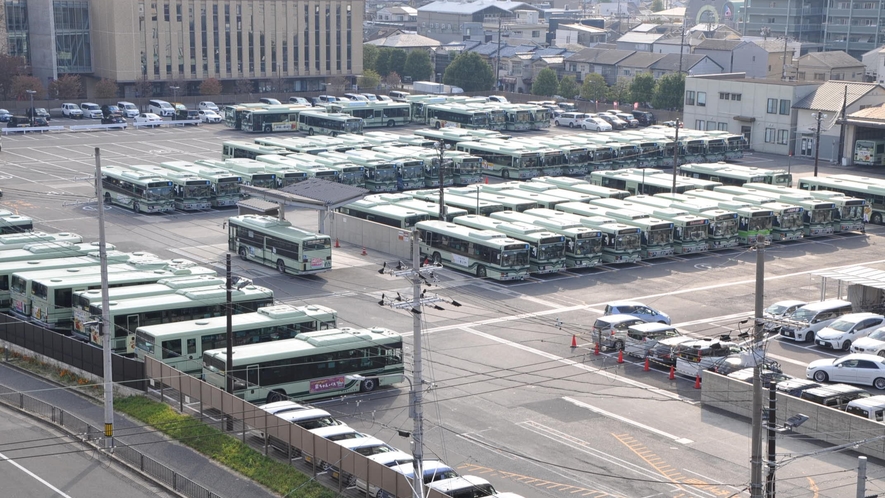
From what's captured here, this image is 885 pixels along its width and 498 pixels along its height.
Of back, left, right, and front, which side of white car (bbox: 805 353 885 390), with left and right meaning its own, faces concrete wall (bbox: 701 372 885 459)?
left

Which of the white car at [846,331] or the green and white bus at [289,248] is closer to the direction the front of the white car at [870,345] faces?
the green and white bus

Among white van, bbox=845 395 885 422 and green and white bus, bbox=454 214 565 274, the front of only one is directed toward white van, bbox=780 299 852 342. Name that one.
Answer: the green and white bus

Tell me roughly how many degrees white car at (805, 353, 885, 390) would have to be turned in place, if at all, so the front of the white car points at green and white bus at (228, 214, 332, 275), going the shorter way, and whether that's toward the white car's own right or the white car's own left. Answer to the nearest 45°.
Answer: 0° — it already faces it

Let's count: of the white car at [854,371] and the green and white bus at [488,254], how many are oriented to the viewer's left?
1

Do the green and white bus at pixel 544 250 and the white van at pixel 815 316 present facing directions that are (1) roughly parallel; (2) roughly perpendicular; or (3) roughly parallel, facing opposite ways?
roughly perpendicular

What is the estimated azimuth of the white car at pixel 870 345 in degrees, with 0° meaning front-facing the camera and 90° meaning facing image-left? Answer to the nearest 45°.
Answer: approximately 45°

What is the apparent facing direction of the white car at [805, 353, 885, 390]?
to the viewer's left

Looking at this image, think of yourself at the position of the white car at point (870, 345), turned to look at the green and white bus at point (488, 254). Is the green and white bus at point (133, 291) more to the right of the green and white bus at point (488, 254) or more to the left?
left

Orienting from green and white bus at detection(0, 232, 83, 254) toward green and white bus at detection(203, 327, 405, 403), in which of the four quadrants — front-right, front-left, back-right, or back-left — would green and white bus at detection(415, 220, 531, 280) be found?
front-left
